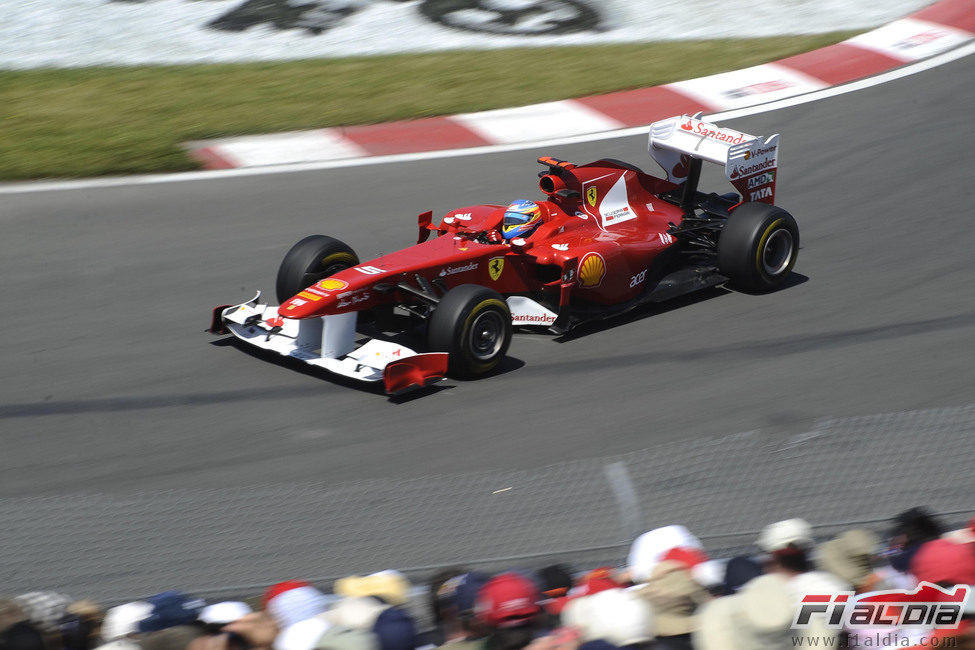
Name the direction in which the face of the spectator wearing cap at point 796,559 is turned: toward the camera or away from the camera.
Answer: away from the camera

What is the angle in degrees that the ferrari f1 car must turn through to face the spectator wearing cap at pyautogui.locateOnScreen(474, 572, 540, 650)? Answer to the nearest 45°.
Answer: approximately 45° to its left

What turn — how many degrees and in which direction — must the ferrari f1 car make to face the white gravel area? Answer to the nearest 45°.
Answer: approximately 135° to its right

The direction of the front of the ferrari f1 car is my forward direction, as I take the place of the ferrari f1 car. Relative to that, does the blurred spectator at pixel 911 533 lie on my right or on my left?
on my left

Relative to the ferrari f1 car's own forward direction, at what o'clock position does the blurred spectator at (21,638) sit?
The blurred spectator is roughly at 11 o'clock from the ferrari f1 car.

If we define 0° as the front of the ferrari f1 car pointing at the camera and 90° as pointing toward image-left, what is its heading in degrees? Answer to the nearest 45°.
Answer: approximately 45°
